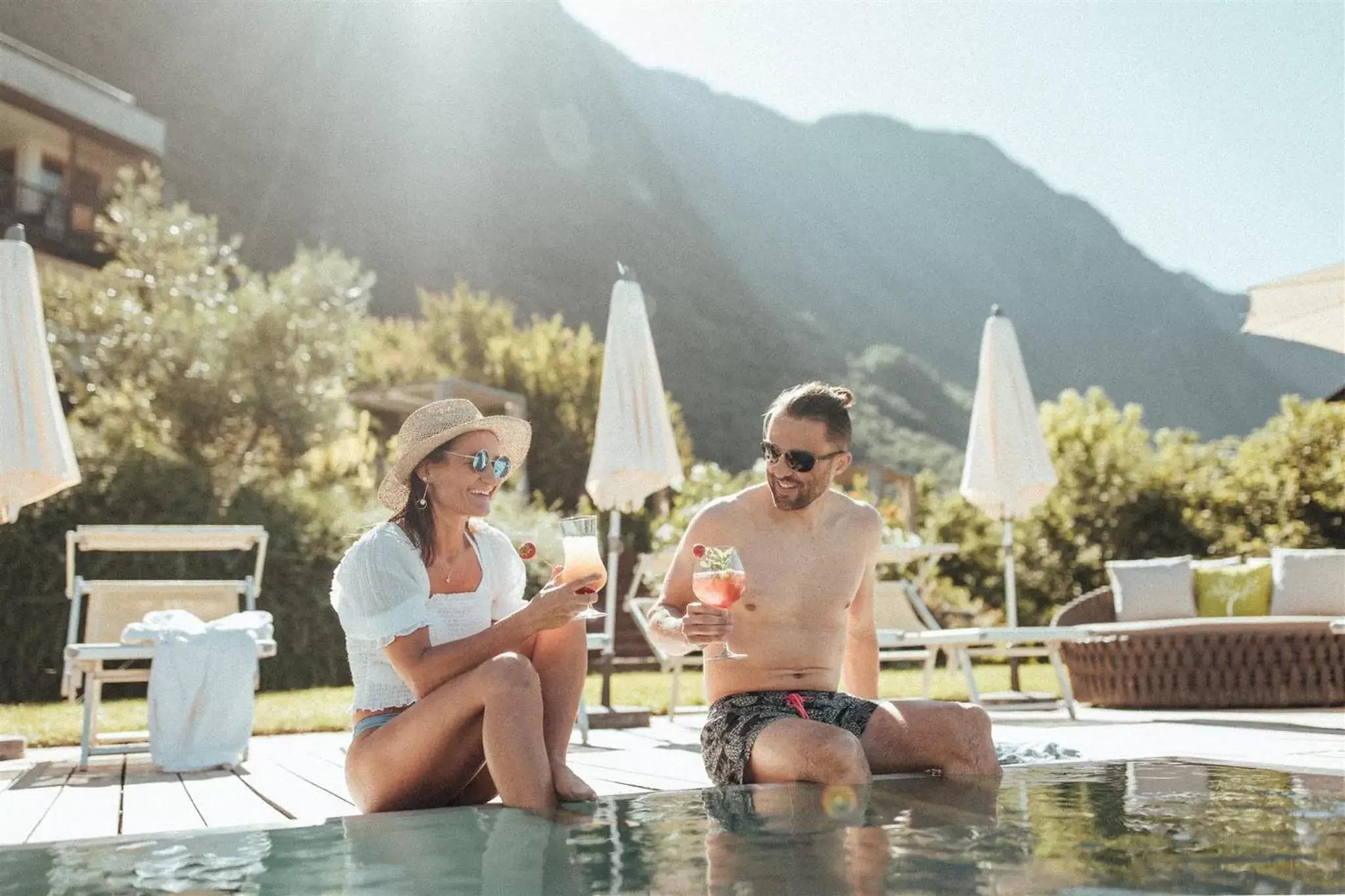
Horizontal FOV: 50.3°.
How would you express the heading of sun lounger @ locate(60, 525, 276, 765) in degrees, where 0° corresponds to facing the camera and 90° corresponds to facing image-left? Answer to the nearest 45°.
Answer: approximately 0°

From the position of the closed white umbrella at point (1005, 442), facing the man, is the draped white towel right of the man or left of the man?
right

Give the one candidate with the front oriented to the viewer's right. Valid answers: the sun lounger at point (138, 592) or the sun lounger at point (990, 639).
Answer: the sun lounger at point (990, 639)

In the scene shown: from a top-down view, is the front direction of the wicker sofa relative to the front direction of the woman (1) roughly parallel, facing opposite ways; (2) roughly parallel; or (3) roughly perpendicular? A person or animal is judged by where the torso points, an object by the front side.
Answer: roughly perpendicular

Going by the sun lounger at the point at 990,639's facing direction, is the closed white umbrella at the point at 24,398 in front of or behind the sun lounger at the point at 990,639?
behind

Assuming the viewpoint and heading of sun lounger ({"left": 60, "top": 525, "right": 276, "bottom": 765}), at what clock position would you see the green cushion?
The green cushion is roughly at 9 o'clock from the sun lounger.

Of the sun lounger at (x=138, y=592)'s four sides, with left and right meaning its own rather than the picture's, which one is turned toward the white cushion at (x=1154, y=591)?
left

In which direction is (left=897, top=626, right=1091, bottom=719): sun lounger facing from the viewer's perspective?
to the viewer's right

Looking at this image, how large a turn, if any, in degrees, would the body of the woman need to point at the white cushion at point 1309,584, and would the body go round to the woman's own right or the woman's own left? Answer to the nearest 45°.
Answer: approximately 90° to the woman's own left
